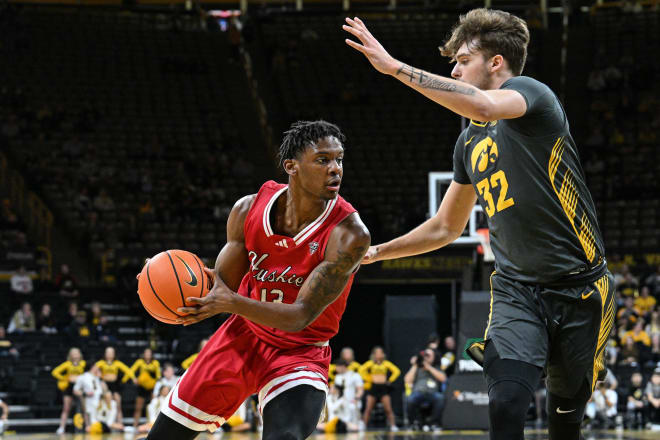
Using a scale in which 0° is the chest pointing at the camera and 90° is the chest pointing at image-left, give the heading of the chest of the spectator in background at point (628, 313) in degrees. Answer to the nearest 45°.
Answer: approximately 0°

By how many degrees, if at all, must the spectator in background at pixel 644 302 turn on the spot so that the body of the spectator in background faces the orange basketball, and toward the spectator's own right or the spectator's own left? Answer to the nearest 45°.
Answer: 0° — they already face it

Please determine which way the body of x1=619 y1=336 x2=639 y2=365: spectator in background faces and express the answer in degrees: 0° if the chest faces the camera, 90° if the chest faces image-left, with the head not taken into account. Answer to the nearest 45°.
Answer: approximately 0°

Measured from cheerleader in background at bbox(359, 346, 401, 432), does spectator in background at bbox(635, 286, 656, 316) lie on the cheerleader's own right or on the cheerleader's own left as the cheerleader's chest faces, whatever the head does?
on the cheerleader's own left

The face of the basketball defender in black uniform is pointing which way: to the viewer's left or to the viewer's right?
to the viewer's left

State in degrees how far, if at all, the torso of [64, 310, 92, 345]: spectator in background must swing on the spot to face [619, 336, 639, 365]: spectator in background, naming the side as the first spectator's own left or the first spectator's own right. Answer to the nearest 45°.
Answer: approximately 45° to the first spectator's own left

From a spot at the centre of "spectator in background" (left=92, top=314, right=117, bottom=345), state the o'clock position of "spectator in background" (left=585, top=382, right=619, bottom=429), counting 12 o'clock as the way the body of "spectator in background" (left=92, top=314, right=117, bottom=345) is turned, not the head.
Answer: "spectator in background" (left=585, top=382, right=619, bottom=429) is roughly at 10 o'clock from "spectator in background" (left=92, top=314, right=117, bottom=345).

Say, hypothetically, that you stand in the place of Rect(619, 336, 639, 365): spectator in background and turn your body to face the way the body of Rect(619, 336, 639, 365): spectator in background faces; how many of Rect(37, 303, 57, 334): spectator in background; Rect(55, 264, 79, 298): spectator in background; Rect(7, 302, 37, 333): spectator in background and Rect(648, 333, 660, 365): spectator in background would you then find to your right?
3

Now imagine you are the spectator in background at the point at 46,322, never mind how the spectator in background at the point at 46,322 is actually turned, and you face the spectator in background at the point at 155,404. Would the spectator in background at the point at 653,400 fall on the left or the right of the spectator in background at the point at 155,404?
left
